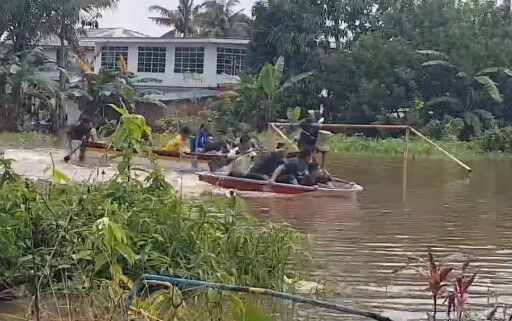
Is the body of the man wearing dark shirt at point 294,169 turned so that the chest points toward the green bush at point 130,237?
no

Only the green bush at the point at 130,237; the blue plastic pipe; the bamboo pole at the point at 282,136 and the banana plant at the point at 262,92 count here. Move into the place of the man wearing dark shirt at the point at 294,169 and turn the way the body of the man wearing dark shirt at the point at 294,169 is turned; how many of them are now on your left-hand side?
2

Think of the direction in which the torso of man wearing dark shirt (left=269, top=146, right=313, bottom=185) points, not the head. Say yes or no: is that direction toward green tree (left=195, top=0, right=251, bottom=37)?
no

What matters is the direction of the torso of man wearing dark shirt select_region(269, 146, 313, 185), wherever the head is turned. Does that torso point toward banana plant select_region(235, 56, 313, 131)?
no

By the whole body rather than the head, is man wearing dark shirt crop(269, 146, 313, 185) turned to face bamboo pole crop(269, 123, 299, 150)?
no

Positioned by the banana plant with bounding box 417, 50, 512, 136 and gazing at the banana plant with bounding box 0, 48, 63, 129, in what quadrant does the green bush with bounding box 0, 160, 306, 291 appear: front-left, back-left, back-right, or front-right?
front-left
